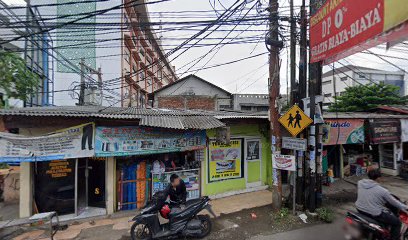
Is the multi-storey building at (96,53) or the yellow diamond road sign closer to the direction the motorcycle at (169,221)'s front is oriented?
the multi-storey building

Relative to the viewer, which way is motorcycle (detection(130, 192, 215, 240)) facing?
to the viewer's left

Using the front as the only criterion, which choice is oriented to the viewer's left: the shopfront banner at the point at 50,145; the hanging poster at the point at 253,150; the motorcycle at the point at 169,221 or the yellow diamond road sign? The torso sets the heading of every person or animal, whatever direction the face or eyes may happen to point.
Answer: the motorcycle

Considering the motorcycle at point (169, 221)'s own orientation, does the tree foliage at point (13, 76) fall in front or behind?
in front

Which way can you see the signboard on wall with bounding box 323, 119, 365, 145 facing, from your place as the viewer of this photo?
facing the viewer

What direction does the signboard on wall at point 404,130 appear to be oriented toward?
toward the camera

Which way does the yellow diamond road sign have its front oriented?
toward the camera

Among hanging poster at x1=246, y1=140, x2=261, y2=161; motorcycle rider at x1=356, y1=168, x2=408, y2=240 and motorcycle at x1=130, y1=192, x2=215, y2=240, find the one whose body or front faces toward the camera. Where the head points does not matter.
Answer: the hanging poster

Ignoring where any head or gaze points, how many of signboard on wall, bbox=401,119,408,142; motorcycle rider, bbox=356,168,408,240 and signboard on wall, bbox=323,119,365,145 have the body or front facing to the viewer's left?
0

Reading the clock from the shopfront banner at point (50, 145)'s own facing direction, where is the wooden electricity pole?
The wooden electricity pole is roughly at 10 o'clock from the shopfront banner.

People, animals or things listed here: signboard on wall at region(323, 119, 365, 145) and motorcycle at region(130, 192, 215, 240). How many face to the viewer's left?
1
